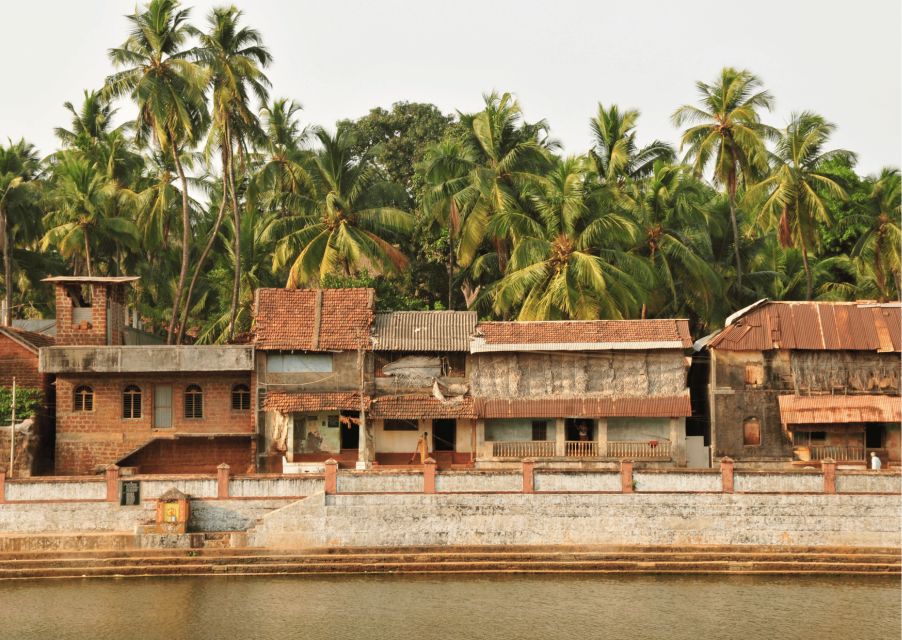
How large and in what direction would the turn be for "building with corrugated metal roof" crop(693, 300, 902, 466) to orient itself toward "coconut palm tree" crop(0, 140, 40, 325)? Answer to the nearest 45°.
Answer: approximately 90° to its right

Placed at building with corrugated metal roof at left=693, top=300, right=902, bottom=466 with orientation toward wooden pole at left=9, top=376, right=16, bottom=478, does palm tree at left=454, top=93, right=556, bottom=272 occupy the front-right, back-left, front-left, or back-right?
front-right

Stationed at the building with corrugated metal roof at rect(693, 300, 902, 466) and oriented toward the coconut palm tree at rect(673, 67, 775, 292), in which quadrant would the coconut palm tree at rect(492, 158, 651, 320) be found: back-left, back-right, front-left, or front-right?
front-left

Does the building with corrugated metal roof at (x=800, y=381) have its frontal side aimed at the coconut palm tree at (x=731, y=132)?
no

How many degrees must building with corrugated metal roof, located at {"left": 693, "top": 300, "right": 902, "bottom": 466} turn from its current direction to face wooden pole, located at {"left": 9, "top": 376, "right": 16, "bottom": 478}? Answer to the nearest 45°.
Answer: approximately 90° to its right

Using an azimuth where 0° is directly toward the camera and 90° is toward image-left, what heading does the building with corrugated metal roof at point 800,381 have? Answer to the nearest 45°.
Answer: approximately 0°

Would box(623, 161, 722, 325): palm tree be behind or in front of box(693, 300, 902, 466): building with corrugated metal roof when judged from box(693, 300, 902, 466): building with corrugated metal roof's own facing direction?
behind

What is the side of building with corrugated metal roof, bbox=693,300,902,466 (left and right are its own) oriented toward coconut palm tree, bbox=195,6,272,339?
right

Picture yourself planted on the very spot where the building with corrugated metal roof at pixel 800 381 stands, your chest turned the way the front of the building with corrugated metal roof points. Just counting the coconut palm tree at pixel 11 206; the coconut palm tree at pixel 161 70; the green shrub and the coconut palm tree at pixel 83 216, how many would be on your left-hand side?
0

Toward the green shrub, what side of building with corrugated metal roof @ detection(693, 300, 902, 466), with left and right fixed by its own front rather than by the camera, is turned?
right

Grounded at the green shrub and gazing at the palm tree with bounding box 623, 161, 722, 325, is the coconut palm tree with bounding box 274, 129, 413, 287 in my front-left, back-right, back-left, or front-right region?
front-left

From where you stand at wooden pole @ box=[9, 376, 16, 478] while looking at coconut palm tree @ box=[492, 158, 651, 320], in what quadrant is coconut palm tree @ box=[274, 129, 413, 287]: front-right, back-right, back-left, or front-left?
front-left

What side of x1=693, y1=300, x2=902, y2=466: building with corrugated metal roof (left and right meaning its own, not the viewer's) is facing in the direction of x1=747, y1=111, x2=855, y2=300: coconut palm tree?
back
